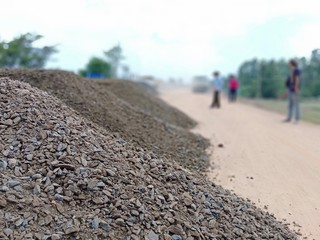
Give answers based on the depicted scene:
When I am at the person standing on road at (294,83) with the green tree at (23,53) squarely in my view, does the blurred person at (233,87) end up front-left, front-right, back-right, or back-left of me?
front-right

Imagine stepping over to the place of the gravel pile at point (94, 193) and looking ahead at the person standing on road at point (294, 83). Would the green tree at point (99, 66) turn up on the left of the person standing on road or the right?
left

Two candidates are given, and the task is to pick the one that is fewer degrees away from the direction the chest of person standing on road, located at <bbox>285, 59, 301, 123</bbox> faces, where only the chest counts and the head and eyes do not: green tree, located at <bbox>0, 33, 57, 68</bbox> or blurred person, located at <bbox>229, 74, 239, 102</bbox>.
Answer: the green tree

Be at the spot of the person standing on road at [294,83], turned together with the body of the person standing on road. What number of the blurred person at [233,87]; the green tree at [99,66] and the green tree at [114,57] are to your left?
0
